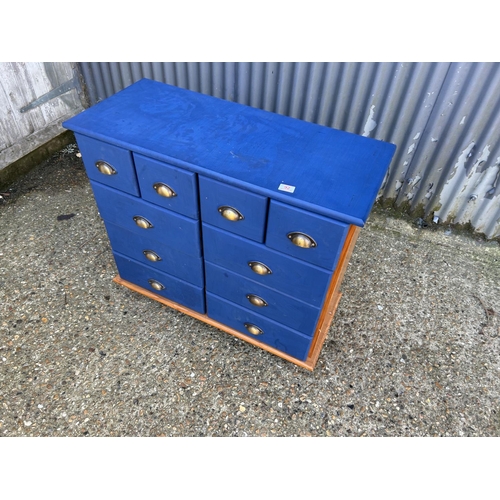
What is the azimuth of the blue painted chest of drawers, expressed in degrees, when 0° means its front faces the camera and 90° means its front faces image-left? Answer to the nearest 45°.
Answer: approximately 45°
